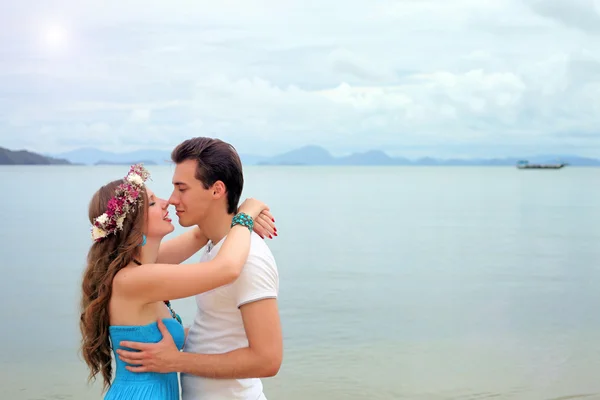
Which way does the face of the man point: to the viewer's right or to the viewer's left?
to the viewer's left

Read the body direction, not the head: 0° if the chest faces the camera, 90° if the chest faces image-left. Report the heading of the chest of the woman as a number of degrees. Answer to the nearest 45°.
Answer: approximately 270°

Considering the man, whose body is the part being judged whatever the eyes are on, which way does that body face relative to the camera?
to the viewer's left

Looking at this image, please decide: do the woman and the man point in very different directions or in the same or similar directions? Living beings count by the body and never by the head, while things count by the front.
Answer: very different directions
